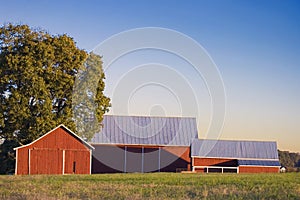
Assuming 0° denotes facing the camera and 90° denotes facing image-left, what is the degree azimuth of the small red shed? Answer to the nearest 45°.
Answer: approximately 0°
